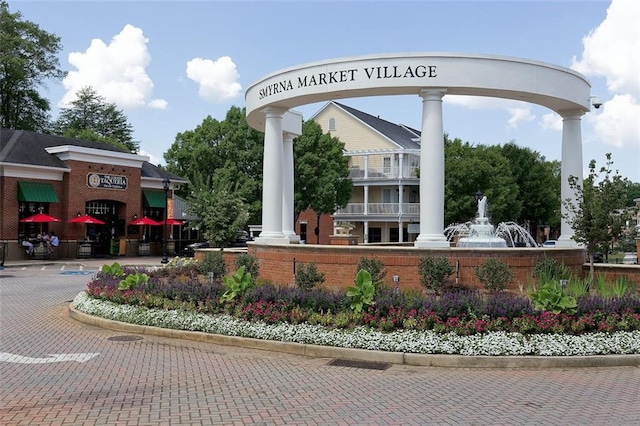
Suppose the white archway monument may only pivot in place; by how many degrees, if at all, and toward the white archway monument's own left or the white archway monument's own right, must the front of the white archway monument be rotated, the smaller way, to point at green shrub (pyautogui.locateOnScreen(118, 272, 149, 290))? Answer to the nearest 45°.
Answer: approximately 45° to the white archway monument's own right

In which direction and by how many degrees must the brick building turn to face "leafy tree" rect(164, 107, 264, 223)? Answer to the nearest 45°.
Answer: approximately 45° to its left

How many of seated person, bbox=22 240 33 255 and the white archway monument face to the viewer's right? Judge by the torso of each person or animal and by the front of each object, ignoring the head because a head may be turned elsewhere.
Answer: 1

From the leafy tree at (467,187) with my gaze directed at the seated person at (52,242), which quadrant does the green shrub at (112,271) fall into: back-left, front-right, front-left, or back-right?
front-left

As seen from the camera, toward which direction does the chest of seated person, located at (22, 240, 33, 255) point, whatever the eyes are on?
to the viewer's right

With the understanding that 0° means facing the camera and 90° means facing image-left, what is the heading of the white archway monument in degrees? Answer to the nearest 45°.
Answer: approximately 45°

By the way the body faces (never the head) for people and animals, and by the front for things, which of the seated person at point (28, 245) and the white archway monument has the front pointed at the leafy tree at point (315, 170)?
the seated person

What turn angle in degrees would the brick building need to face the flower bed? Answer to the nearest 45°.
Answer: approximately 45° to its right

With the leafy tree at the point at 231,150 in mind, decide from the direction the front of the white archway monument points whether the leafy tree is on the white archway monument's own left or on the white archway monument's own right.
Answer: on the white archway monument's own right

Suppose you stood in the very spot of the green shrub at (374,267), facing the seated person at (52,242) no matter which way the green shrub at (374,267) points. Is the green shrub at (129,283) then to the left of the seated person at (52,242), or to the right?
left
